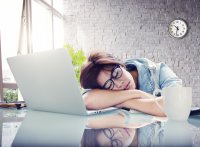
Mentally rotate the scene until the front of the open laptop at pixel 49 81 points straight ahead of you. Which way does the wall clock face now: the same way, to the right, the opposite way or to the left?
the opposite way

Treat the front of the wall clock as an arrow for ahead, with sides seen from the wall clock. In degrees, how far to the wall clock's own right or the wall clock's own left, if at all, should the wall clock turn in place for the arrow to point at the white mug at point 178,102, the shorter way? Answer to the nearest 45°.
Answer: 0° — it already faces it

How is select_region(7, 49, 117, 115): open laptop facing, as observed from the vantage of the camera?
facing away from the viewer and to the right of the viewer

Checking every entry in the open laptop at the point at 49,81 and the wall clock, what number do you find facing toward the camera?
1

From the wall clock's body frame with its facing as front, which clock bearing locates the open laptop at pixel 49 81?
The open laptop is roughly at 12 o'clock from the wall clock.

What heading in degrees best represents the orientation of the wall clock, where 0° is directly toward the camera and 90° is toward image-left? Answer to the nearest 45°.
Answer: approximately 0°

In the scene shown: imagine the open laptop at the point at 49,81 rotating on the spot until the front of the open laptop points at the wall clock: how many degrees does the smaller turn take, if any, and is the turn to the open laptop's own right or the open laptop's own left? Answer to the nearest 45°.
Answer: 0° — it already faces it
